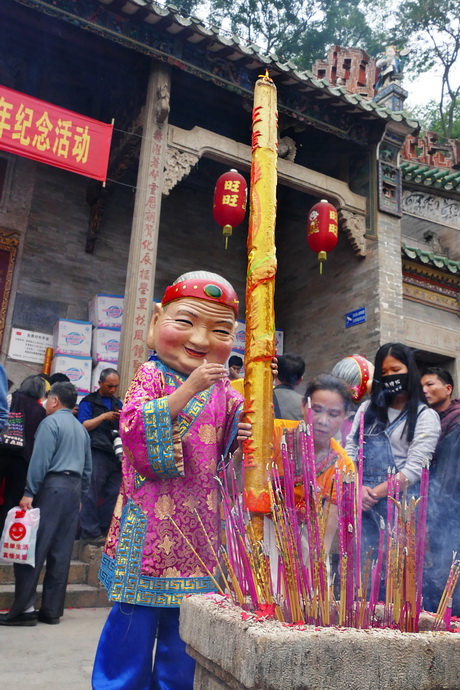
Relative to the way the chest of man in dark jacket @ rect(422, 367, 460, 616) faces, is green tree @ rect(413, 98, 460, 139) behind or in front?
behind

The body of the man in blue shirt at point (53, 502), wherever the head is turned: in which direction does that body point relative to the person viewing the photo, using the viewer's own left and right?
facing away from the viewer and to the left of the viewer

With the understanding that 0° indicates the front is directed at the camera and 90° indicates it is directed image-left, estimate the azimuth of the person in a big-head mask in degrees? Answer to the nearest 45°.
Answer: approximately 315°

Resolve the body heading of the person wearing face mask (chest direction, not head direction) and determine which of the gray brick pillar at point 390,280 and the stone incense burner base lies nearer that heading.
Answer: the stone incense burner base

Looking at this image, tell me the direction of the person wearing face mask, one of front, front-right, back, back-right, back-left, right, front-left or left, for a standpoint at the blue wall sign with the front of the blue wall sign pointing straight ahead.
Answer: front-left

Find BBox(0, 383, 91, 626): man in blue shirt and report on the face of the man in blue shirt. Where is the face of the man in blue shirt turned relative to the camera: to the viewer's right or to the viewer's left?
to the viewer's left

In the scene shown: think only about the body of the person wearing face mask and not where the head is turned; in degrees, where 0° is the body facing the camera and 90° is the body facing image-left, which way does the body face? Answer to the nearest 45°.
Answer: approximately 45°

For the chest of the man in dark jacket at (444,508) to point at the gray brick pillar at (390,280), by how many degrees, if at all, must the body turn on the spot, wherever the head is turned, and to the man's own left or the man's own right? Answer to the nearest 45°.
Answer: approximately 135° to the man's own right
